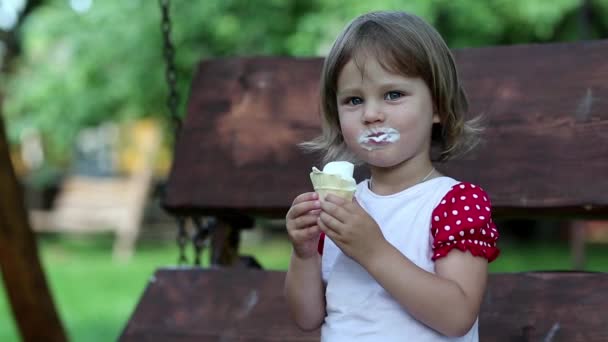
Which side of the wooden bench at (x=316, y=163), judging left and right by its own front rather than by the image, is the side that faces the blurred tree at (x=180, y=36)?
back

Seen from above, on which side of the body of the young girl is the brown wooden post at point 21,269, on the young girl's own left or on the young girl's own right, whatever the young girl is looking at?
on the young girl's own right

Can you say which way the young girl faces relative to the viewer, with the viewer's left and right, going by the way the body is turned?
facing the viewer and to the left of the viewer
